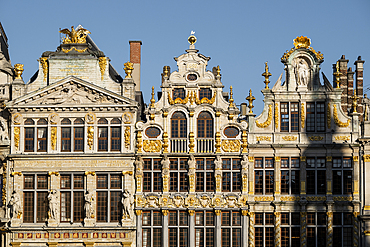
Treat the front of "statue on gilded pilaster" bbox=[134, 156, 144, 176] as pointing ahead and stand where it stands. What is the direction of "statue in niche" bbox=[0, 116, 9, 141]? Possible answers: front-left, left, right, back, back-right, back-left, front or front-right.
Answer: right

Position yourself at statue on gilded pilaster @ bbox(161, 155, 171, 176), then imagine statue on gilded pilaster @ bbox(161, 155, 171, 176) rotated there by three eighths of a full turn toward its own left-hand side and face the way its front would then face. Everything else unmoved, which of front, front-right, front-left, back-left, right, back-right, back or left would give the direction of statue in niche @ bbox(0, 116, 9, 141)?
back-left

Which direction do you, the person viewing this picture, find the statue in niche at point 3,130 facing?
facing the viewer

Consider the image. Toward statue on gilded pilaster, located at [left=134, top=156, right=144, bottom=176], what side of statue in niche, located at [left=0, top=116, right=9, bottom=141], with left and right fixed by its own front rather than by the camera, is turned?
left

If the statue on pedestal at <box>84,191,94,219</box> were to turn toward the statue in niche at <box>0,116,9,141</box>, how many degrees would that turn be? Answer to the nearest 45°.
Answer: approximately 90° to its right

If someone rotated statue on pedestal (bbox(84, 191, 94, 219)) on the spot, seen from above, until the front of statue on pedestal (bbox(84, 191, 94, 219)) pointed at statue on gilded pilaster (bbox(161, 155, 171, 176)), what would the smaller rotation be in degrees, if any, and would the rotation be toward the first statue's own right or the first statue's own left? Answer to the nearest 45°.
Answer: approximately 90° to the first statue's own left

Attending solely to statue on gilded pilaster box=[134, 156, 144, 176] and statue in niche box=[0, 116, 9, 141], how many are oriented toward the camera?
2

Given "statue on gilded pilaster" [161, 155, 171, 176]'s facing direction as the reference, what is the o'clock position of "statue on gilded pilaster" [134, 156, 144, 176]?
"statue on gilded pilaster" [134, 156, 144, 176] is roughly at 3 o'clock from "statue on gilded pilaster" [161, 155, 171, 176].

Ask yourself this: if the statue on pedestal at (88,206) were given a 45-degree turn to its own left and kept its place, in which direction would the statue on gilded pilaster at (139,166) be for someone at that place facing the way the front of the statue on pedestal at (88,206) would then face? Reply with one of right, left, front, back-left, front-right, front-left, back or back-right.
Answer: front-left

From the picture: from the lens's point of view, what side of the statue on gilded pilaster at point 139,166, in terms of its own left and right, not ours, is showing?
front

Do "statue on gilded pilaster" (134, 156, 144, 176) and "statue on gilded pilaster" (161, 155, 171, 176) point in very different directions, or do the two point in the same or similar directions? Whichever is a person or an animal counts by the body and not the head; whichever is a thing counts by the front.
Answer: same or similar directions

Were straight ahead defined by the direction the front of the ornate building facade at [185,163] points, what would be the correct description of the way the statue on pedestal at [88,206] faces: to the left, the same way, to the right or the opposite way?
the same way

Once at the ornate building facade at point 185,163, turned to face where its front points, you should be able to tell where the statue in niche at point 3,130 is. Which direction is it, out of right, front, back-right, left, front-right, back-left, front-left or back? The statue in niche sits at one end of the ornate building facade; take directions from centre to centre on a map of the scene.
right

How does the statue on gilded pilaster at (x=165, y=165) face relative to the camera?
toward the camera
